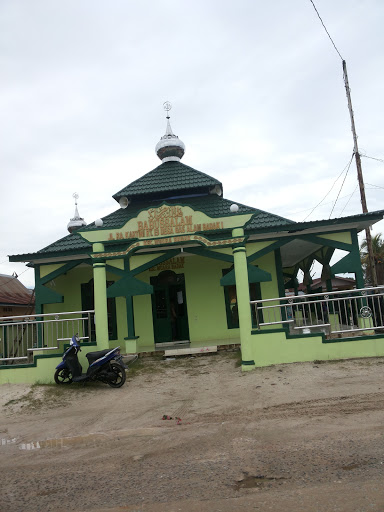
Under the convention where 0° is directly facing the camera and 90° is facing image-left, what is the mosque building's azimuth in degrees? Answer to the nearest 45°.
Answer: approximately 0°

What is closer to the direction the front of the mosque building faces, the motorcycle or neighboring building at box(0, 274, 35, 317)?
the motorcycle

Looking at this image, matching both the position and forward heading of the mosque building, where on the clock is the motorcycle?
The motorcycle is roughly at 1 o'clock from the mosque building.

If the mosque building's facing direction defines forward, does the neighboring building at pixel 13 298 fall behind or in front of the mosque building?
behind
